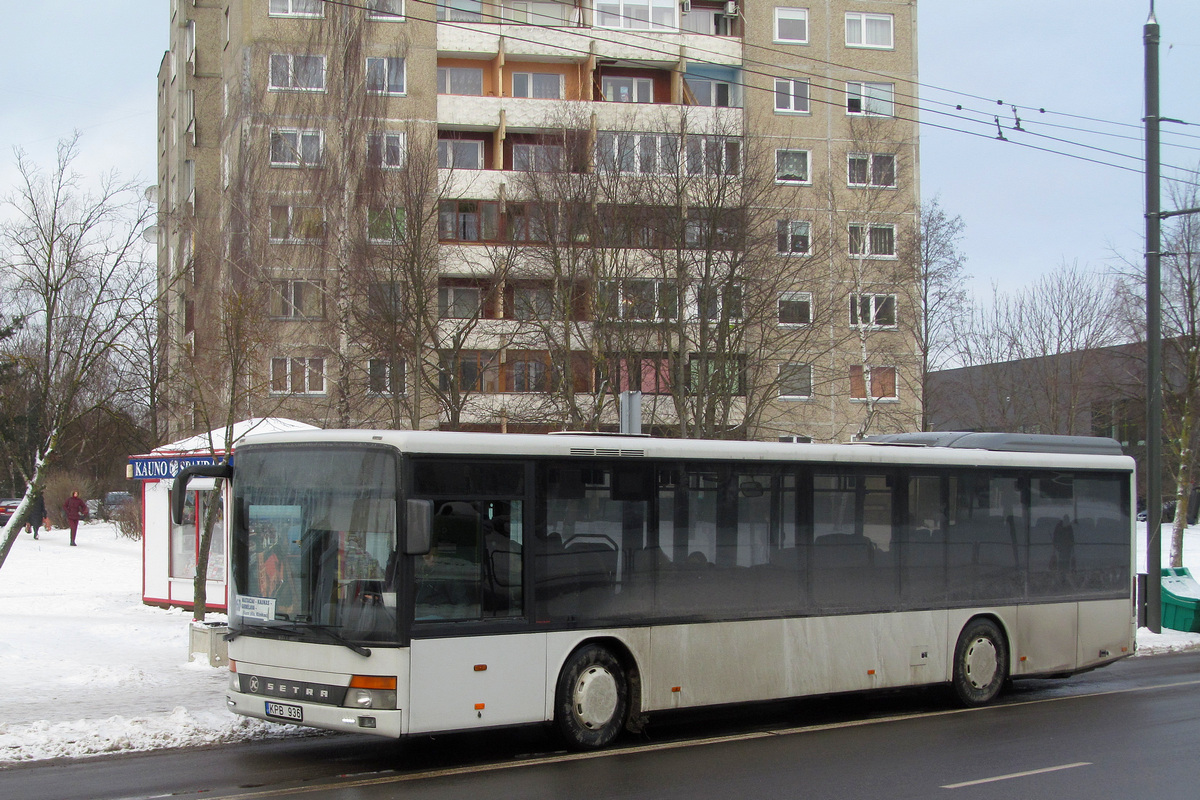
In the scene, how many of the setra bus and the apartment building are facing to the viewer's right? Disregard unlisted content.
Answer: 0

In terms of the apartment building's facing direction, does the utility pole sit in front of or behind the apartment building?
in front

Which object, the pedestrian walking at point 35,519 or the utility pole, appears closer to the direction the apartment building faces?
the utility pole

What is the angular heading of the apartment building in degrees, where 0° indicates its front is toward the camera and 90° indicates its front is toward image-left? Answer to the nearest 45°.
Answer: approximately 0°

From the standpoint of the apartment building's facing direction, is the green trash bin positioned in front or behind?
in front
